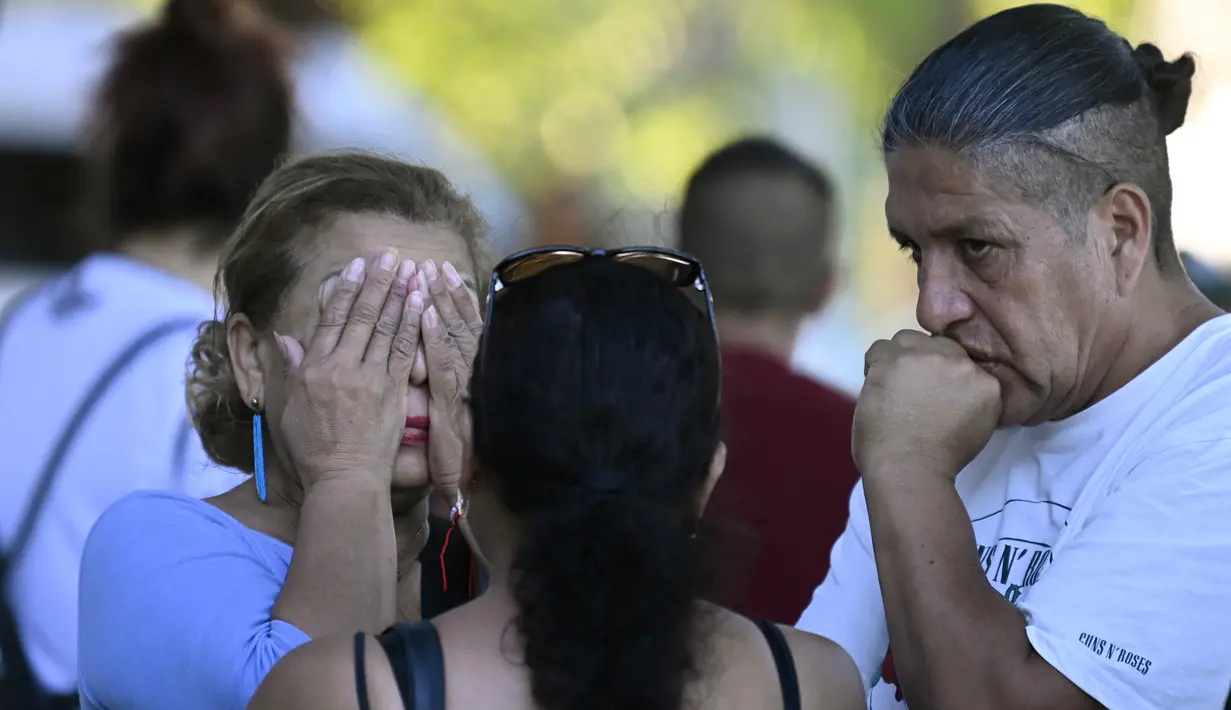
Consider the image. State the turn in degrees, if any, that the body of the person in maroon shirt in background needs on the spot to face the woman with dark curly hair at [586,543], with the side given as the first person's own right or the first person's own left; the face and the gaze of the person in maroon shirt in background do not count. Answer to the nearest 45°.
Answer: approximately 180°

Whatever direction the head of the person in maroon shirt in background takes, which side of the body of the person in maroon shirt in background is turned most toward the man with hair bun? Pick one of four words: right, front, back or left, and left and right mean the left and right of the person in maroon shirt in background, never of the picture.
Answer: back

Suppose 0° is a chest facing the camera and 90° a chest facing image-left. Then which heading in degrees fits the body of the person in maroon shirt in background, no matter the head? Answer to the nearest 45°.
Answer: approximately 180°

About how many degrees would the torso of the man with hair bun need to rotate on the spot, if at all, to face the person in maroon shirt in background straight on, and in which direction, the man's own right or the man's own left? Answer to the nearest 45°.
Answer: approximately 90° to the man's own right

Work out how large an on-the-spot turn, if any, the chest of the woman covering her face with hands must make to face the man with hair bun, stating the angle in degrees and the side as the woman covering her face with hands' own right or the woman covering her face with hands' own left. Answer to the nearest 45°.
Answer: approximately 45° to the woman covering her face with hands' own left

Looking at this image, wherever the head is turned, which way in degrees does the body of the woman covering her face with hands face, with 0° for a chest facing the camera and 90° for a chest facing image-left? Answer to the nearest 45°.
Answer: approximately 315°

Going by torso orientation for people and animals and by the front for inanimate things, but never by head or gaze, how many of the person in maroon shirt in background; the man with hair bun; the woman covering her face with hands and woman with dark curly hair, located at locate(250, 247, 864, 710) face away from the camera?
2

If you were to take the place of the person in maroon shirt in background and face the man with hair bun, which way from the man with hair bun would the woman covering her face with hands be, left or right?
right

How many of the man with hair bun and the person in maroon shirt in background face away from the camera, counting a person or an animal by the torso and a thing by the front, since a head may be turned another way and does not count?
1

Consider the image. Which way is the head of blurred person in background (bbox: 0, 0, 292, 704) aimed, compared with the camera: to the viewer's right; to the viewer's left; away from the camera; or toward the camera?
away from the camera

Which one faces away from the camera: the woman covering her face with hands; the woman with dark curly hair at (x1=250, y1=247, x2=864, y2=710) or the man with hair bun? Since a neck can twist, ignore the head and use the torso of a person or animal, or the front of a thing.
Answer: the woman with dark curly hair

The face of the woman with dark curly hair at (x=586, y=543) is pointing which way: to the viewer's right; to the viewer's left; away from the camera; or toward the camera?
away from the camera

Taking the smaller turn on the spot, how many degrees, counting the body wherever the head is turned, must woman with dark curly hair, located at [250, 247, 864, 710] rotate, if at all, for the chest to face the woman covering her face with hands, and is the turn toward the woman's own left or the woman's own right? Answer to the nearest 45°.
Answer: approximately 45° to the woman's own left

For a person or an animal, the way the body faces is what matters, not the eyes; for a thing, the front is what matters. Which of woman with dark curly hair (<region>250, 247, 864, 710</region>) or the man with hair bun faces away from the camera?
the woman with dark curly hair

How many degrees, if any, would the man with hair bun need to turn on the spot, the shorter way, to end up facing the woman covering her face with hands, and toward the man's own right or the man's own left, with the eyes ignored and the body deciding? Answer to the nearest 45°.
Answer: approximately 45° to the man's own right
